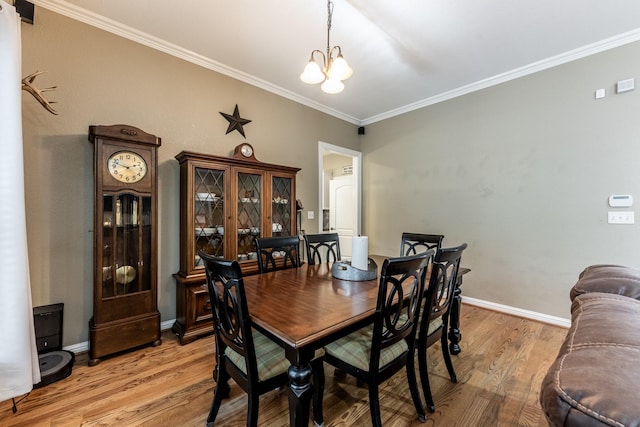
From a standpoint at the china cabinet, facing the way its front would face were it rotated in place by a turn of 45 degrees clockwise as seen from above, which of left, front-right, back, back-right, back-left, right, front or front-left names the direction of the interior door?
back-left

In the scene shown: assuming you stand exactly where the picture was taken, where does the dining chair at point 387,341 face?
facing away from the viewer and to the left of the viewer

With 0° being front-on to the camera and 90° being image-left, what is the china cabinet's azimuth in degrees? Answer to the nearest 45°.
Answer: approximately 315°

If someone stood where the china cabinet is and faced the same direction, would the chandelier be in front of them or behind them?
in front

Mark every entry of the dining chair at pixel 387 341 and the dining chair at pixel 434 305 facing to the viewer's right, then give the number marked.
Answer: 0

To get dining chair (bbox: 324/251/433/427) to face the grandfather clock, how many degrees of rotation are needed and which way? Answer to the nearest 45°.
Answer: approximately 45° to its left

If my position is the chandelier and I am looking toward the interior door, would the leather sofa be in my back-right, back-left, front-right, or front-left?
back-right

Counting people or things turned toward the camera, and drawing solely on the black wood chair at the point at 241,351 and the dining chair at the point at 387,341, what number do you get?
0

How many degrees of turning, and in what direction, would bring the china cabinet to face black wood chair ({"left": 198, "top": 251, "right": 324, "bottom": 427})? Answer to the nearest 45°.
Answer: approximately 45° to its right

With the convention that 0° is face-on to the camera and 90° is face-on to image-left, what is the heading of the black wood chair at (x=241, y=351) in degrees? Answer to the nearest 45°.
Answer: approximately 225°

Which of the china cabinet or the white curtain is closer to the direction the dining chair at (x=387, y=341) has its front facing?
the china cabinet

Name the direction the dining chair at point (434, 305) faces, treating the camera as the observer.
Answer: facing away from the viewer and to the left of the viewer
